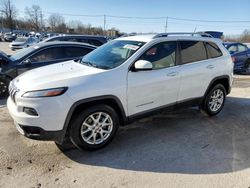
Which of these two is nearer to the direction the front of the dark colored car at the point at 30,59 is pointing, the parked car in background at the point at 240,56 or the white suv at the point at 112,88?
the white suv

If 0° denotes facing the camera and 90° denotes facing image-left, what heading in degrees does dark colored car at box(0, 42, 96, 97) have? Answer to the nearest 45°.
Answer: approximately 45°

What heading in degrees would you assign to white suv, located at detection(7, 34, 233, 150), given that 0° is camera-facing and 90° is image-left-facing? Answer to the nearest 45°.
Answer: approximately 45°

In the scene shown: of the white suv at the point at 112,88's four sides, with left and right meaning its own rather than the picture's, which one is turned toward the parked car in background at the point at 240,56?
back

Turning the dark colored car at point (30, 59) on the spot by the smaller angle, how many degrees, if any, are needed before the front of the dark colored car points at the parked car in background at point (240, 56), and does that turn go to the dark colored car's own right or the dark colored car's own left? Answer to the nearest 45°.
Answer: approximately 135° to the dark colored car's own left

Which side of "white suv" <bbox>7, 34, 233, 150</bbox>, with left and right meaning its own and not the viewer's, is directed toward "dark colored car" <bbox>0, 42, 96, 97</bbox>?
right
